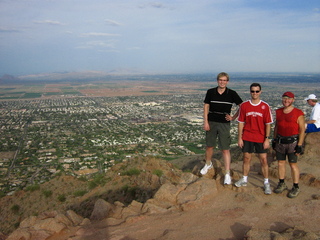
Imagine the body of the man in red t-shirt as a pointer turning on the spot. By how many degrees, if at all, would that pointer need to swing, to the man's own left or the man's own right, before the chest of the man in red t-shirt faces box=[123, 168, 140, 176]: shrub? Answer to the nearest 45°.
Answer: approximately 135° to the man's own right

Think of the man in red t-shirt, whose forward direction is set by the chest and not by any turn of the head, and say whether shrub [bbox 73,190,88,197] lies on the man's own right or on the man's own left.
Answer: on the man's own right

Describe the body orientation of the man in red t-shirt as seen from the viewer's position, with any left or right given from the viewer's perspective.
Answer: facing the viewer
